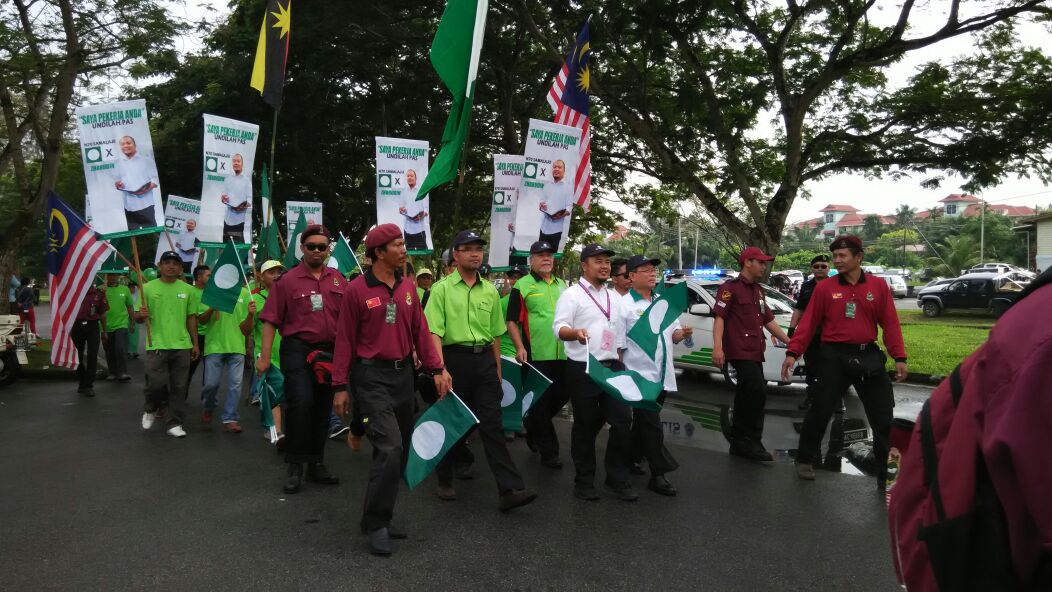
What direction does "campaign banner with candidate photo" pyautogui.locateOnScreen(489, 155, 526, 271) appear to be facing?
toward the camera

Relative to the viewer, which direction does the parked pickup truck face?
to the viewer's left

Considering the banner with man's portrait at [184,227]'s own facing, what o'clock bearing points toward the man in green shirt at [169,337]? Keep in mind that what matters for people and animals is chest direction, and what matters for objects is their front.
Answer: The man in green shirt is roughly at 12 o'clock from the banner with man's portrait.

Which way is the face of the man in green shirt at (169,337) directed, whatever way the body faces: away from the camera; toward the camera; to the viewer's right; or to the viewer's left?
toward the camera

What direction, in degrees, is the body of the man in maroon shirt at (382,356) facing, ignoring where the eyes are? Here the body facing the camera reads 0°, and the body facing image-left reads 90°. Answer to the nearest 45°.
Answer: approximately 315°

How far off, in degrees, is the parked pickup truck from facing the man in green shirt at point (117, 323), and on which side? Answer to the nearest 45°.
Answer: approximately 45° to its left

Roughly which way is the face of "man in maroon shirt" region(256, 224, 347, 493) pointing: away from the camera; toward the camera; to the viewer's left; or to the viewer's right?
toward the camera

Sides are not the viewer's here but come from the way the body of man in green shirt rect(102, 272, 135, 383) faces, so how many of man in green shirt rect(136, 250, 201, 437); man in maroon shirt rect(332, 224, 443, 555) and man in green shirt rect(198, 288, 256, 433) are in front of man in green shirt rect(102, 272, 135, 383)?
3

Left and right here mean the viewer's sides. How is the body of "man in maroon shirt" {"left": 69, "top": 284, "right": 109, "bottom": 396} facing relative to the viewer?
facing the viewer and to the right of the viewer

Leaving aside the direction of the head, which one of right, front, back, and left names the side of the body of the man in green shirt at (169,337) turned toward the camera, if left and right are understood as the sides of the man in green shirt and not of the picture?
front

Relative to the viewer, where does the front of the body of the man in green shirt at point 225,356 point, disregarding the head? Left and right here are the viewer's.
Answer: facing the viewer

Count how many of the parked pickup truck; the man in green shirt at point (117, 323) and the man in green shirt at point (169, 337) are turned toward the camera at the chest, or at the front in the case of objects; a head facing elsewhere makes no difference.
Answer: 2

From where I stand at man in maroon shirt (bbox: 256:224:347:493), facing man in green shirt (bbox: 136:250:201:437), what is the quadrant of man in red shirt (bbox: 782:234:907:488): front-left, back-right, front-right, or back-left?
back-right

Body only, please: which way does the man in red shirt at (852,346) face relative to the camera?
toward the camera
